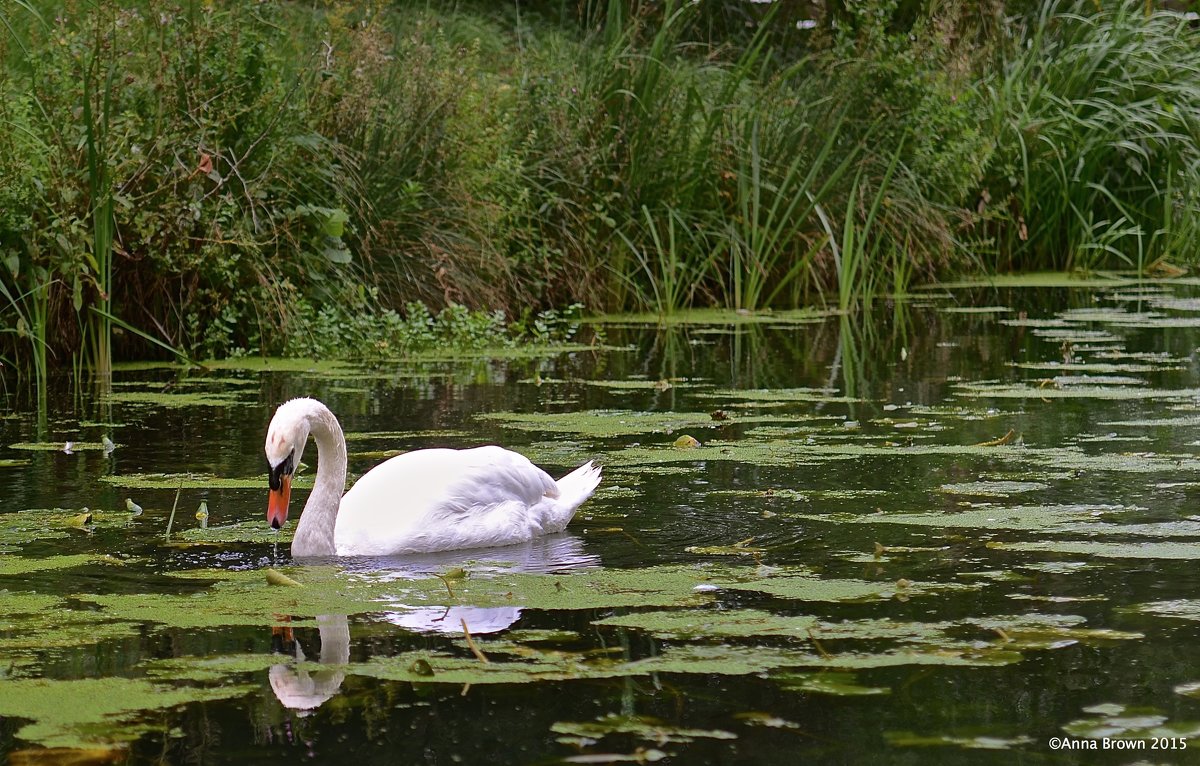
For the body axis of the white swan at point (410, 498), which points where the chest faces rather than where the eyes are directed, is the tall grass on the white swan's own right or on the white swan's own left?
on the white swan's own right

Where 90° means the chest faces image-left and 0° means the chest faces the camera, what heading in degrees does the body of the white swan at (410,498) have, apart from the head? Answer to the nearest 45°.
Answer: approximately 90°

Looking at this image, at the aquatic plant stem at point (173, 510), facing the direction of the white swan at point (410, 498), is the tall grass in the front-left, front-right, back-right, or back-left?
front-left

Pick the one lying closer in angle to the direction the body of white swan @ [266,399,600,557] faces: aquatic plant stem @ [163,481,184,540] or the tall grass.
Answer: the aquatic plant stem

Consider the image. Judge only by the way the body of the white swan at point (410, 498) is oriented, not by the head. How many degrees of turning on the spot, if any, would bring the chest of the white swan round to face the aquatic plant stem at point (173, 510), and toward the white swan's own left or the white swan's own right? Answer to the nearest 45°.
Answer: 0° — it already faces it
